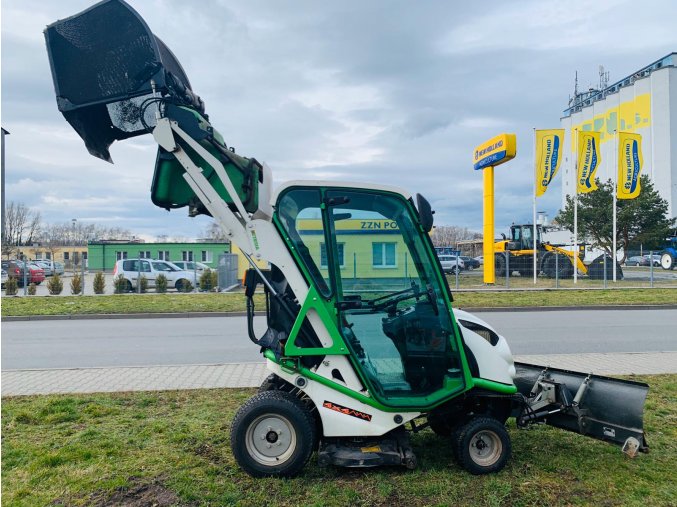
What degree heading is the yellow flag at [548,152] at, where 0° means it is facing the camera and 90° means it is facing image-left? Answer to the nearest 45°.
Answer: approximately 0°

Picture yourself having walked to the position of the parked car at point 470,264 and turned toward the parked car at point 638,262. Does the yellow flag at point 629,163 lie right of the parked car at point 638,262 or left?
right

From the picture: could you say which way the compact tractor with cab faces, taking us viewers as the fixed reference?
facing to the right of the viewer

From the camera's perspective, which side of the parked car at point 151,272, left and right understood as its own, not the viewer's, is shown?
right

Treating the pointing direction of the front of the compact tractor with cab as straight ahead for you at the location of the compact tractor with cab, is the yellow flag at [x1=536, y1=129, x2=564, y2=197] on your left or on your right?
on your left

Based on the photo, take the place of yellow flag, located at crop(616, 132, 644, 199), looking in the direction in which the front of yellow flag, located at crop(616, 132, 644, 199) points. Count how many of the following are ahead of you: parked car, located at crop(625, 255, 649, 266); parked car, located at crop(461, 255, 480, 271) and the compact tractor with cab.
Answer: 1

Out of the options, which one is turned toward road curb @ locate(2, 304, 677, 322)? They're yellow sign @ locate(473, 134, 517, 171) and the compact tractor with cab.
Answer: the yellow sign

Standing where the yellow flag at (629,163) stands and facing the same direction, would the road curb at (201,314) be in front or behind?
in front

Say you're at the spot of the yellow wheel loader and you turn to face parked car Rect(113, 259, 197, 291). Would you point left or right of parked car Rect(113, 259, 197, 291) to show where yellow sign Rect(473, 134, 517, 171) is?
left
